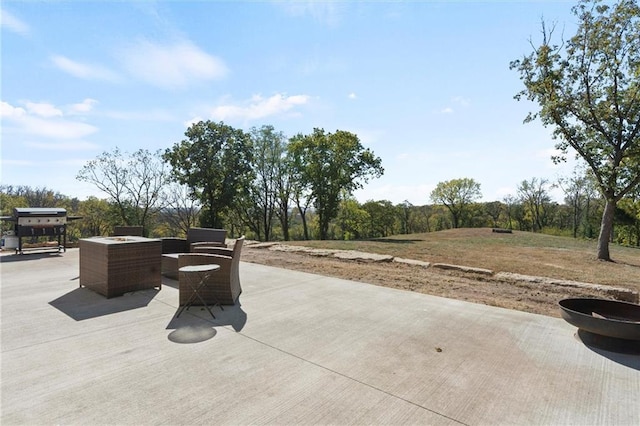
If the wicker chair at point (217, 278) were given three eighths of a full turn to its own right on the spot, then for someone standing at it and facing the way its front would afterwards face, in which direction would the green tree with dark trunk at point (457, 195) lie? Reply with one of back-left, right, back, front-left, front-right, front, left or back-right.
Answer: front

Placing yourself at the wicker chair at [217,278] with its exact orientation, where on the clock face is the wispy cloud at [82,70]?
The wispy cloud is roughly at 2 o'clock from the wicker chair.

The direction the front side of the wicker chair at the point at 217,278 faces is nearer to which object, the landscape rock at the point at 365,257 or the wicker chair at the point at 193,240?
the wicker chair

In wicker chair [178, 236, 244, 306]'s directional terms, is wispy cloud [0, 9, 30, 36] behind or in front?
in front

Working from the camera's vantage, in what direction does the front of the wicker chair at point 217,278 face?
facing to the left of the viewer

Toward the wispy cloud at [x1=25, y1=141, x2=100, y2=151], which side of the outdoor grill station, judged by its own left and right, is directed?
back

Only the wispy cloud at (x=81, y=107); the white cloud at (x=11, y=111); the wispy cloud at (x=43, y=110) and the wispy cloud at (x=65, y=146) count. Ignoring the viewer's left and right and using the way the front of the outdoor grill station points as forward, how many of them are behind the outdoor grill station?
4

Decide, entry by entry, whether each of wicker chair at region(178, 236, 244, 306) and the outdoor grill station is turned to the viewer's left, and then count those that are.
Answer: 1

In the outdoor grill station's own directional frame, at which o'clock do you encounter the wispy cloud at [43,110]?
The wispy cloud is roughly at 6 o'clock from the outdoor grill station.

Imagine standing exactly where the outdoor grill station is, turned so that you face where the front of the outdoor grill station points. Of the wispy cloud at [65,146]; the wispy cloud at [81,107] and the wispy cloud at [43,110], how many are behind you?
3

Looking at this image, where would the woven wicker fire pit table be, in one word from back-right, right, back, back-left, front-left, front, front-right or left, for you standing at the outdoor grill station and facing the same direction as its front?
front

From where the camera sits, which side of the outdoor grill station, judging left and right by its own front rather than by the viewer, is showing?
front

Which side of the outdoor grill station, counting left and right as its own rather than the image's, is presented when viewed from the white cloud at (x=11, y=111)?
back

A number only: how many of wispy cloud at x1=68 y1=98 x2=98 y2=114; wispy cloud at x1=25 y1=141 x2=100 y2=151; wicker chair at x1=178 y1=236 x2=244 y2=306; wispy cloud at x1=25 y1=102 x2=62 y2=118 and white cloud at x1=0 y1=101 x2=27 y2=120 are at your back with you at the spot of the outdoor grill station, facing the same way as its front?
4

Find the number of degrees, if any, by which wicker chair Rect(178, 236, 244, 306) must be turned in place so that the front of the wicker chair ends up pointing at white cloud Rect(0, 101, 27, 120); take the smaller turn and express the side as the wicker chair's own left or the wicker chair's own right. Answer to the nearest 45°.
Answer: approximately 45° to the wicker chair's own right
